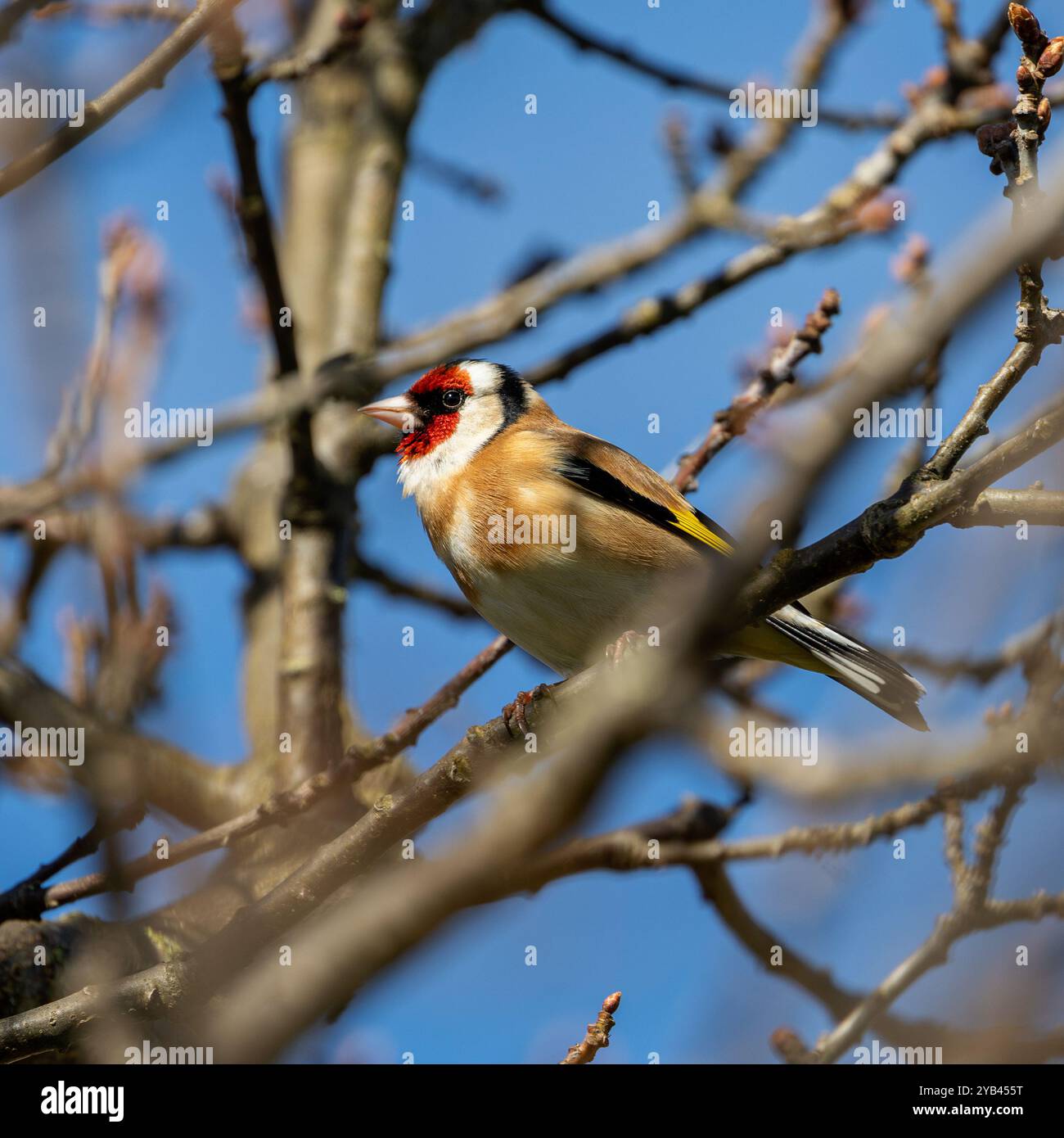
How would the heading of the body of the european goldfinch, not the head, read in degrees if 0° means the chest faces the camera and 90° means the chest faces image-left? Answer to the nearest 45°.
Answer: approximately 90°
